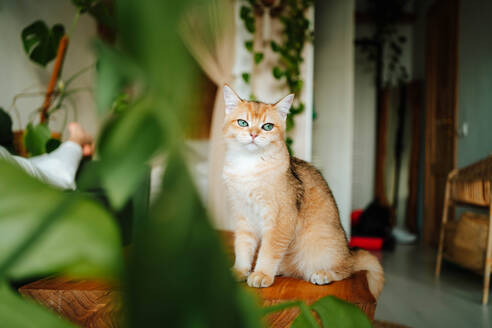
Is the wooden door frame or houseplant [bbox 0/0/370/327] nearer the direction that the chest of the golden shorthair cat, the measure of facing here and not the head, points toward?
the houseplant

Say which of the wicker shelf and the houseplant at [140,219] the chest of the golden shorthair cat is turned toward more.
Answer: the houseplant

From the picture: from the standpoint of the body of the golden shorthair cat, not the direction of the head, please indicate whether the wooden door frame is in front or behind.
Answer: behind

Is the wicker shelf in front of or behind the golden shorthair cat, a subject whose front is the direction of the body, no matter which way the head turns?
behind

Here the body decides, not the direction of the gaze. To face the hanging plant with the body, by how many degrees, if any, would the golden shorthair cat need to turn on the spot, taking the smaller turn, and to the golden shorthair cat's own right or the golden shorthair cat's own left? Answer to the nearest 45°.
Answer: approximately 135° to the golden shorthair cat's own right

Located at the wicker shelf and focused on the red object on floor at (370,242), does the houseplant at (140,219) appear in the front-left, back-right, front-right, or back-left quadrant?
back-left

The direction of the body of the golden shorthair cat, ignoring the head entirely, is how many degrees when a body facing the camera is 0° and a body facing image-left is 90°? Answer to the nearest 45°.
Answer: approximately 45°
